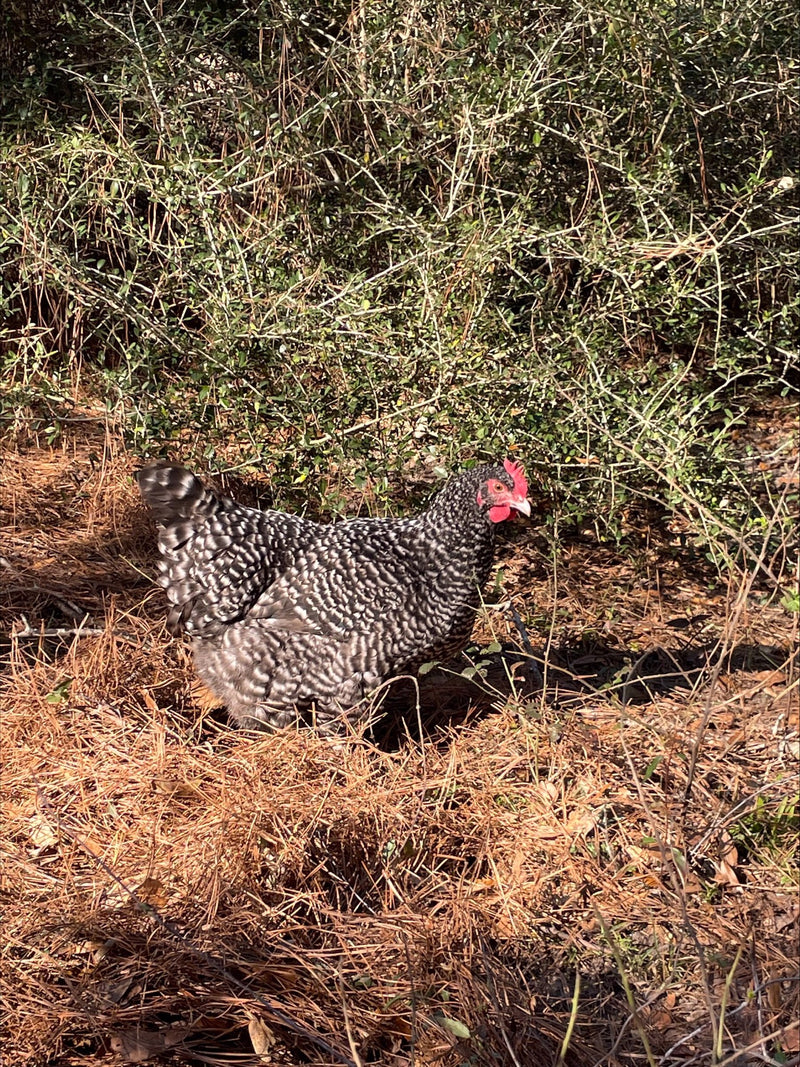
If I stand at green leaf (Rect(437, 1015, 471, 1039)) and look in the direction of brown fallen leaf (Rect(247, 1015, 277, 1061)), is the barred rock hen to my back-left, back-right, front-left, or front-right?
front-right

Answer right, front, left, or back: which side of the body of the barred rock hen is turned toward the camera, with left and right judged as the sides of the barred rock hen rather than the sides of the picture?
right

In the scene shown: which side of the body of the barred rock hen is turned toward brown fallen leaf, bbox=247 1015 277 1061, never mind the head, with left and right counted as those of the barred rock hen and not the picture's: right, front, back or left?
right

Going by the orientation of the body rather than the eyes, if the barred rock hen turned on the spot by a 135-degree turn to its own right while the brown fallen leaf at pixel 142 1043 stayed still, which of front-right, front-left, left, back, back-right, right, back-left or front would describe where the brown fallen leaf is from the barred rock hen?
front-left
